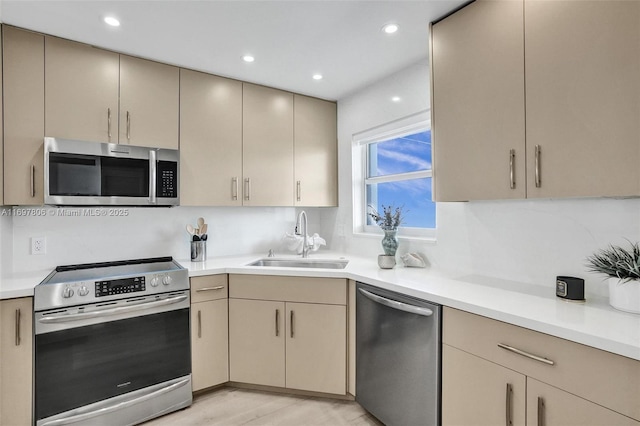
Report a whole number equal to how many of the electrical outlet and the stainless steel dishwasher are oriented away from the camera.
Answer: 0

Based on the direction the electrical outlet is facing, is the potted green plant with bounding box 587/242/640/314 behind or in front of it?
in front

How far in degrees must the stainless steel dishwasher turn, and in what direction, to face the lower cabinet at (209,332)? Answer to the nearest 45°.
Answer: approximately 45° to its right

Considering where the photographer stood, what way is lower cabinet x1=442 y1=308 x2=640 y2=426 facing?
facing the viewer and to the left of the viewer

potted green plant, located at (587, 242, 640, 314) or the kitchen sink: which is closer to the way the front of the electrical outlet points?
the potted green plant

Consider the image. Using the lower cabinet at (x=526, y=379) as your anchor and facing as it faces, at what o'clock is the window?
The window is roughly at 3 o'clock from the lower cabinet.

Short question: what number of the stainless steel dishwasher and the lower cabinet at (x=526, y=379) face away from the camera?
0

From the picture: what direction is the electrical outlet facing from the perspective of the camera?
toward the camera

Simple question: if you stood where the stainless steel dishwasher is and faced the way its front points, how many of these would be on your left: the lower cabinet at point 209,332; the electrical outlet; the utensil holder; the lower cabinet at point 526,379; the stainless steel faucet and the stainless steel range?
1

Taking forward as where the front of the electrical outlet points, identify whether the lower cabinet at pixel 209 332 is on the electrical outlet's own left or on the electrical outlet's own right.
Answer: on the electrical outlet's own left

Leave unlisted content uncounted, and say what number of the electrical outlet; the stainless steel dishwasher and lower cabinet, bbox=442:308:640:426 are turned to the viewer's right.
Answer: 0

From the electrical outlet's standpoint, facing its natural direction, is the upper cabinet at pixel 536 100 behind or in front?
in front

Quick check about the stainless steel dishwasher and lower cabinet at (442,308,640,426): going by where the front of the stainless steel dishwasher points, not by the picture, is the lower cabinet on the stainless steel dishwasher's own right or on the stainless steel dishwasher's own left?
on the stainless steel dishwasher's own left

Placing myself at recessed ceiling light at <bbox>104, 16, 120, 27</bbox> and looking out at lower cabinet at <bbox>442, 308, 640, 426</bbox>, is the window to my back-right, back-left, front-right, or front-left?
front-left
